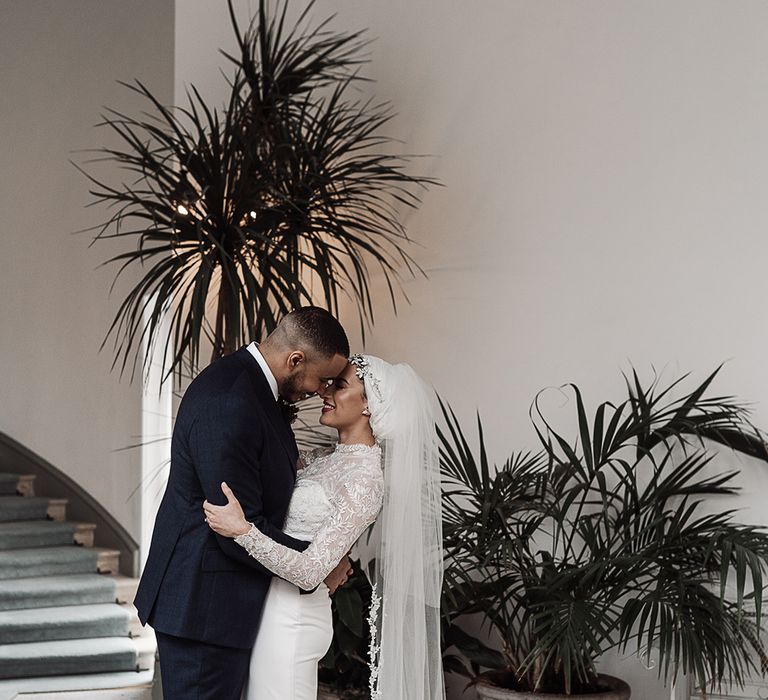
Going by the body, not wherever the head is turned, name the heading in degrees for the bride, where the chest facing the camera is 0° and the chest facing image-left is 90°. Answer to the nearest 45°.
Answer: approximately 90°

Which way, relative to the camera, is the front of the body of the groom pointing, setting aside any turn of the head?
to the viewer's right

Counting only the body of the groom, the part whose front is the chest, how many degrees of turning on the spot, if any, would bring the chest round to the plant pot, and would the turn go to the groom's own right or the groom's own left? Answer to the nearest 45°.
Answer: approximately 45° to the groom's own left

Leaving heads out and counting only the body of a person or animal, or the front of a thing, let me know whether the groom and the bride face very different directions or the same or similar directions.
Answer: very different directions

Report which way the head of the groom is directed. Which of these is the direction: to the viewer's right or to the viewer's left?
to the viewer's right

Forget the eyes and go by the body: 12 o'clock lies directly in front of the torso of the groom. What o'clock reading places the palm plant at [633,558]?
The palm plant is roughly at 11 o'clock from the groom.

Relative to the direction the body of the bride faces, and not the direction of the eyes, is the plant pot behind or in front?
behind
